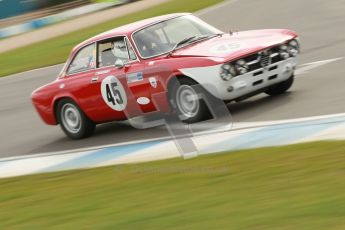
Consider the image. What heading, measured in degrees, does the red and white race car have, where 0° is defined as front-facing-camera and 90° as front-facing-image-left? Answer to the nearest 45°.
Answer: approximately 315°
